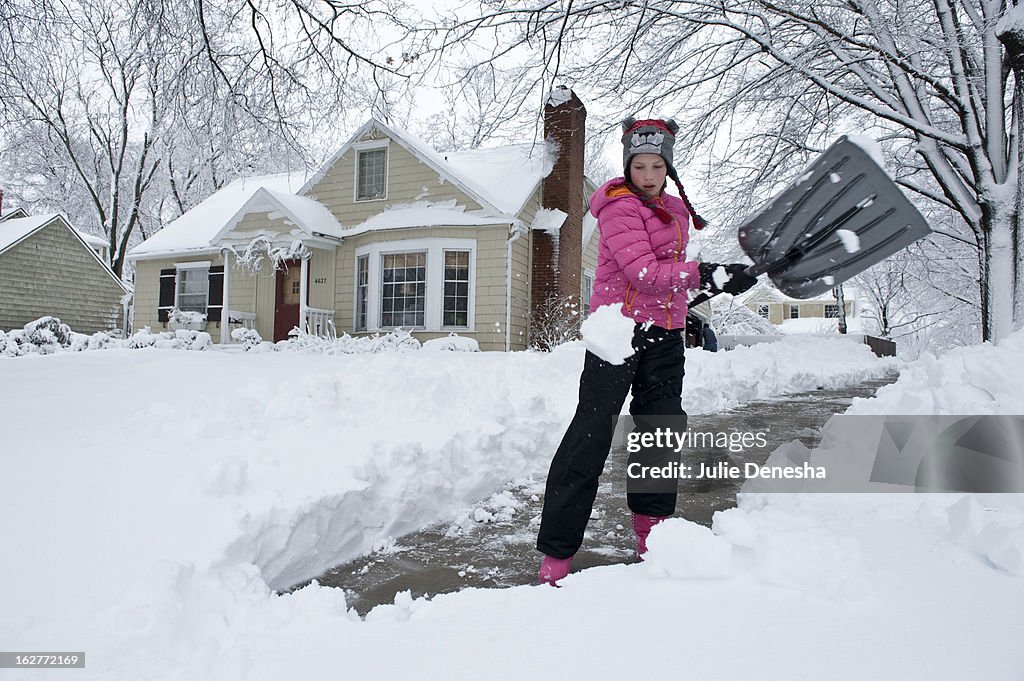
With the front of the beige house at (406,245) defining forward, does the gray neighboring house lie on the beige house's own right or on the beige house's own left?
on the beige house's own right

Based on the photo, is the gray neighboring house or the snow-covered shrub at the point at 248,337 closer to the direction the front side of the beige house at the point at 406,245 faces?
the snow-covered shrub

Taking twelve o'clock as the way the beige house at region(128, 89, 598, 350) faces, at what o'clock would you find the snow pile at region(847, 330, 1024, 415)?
The snow pile is roughly at 10 o'clock from the beige house.

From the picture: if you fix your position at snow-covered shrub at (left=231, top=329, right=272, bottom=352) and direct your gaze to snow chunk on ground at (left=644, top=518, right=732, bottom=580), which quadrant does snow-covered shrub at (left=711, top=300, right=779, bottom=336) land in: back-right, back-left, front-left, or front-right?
back-left

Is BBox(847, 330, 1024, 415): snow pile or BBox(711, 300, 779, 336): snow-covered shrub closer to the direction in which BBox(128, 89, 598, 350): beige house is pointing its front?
the snow pile

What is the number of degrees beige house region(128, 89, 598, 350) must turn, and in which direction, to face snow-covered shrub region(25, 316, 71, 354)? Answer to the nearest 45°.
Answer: approximately 45° to its right

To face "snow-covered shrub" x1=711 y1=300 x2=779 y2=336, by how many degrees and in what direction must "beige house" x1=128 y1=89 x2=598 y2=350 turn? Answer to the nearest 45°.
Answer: approximately 180°

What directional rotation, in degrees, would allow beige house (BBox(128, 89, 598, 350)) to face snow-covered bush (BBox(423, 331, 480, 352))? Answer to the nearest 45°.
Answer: approximately 45° to its left

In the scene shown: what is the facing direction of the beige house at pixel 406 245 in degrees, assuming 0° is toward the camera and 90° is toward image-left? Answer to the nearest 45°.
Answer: approximately 45°

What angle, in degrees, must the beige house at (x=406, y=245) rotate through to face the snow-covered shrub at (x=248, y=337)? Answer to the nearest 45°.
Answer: approximately 45° to its right

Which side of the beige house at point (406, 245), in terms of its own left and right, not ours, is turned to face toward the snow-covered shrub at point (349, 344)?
front

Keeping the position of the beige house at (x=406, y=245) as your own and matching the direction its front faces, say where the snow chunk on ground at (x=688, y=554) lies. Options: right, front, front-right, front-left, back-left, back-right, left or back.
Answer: front-left
